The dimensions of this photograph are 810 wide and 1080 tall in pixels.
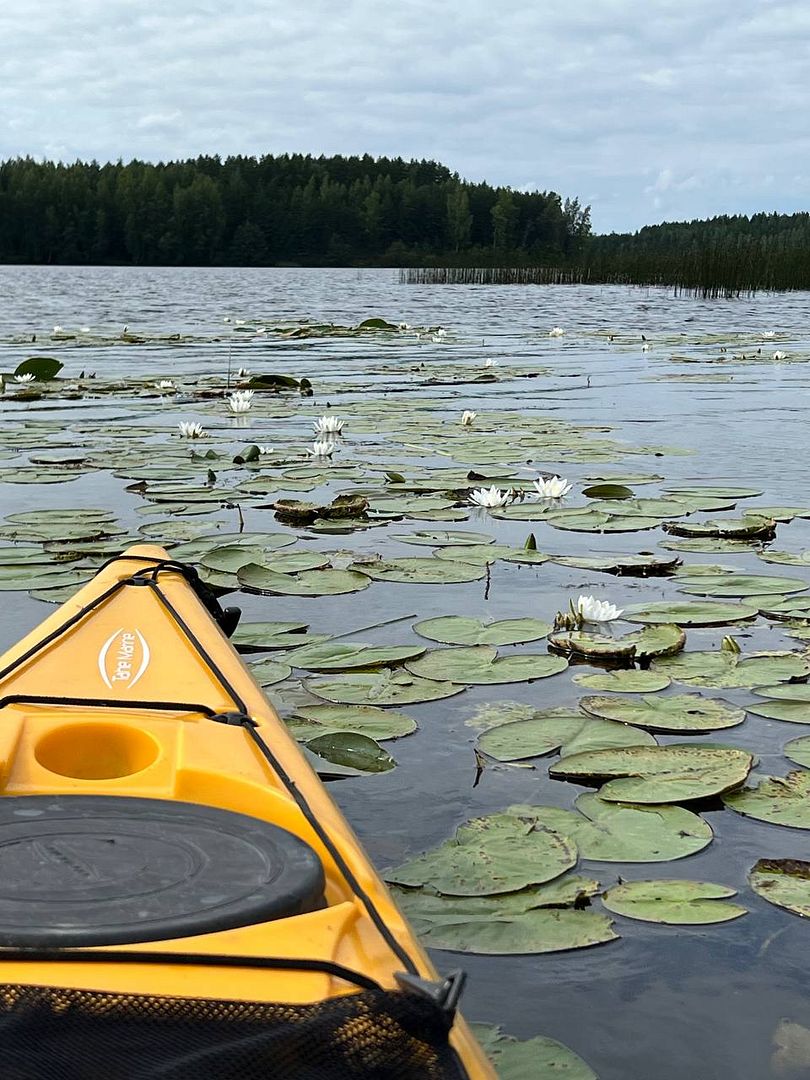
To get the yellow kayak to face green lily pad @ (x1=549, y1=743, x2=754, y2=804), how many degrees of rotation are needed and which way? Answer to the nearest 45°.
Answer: approximately 45° to its right

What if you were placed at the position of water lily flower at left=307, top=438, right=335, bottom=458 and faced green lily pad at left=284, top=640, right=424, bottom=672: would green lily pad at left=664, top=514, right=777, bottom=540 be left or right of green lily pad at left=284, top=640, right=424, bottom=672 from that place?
left

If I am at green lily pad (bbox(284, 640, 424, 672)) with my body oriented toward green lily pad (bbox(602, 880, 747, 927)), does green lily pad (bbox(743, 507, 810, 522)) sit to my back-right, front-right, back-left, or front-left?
back-left

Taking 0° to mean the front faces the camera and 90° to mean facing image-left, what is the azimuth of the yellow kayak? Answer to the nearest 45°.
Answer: approximately 180°

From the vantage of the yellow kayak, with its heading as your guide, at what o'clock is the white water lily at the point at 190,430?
The white water lily is roughly at 12 o'clock from the yellow kayak.
